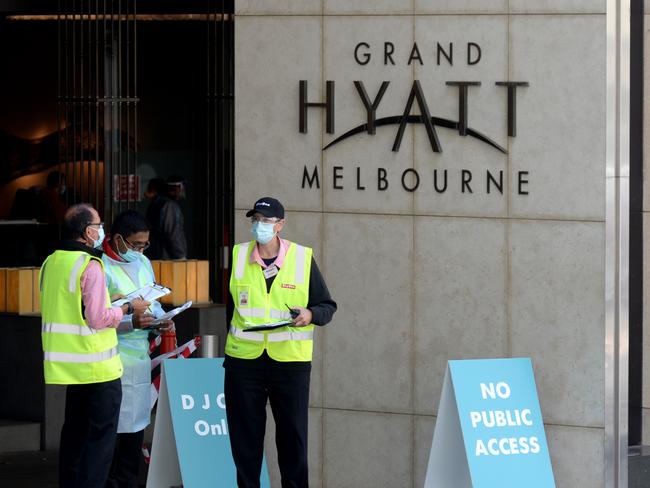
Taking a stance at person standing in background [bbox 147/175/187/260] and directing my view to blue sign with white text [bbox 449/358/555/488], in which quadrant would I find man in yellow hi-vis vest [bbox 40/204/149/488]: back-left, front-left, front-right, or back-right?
front-right

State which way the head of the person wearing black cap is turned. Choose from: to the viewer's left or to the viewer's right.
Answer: to the viewer's left

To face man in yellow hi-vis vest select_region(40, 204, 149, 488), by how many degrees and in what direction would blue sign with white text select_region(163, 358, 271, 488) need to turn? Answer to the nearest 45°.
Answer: approximately 45° to its right

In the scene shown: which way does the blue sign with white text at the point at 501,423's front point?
toward the camera

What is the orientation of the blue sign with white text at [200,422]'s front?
toward the camera

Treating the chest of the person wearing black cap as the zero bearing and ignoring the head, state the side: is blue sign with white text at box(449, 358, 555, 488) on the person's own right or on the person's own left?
on the person's own left
